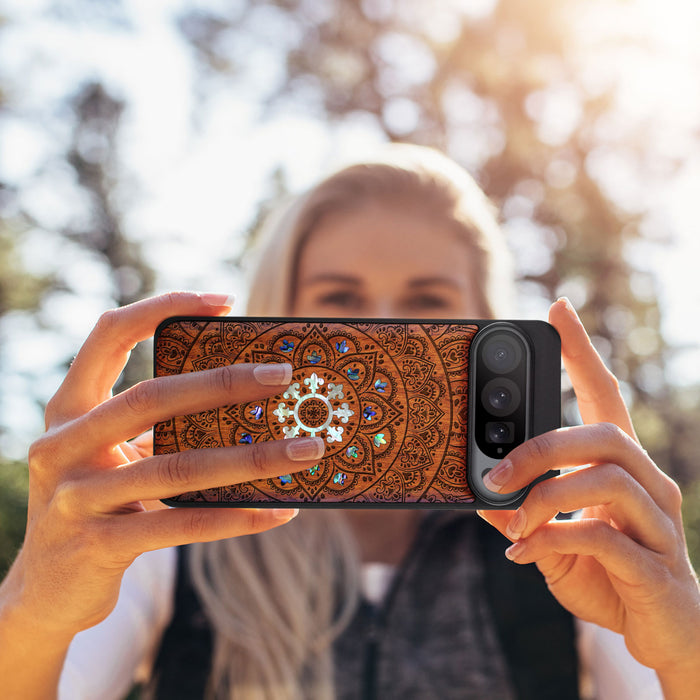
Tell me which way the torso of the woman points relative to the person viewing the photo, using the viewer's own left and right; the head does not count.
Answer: facing the viewer
